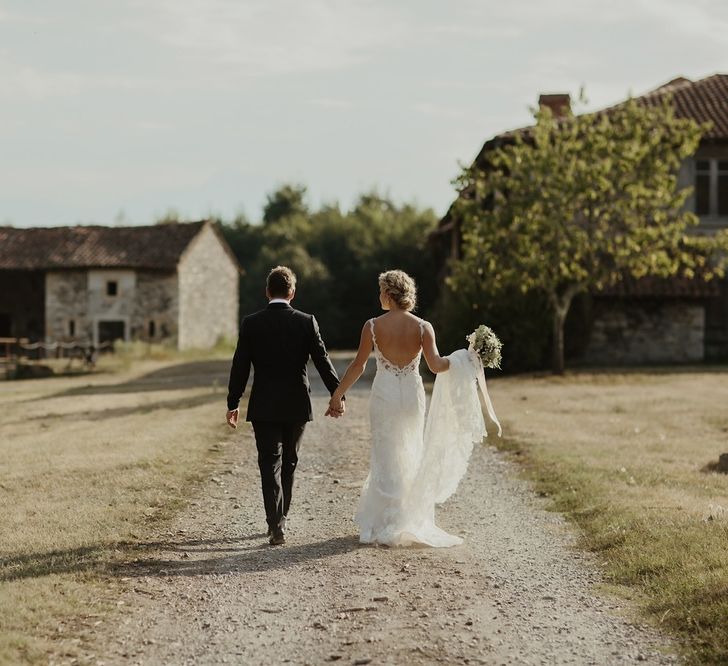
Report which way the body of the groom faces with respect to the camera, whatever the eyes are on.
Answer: away from the camera

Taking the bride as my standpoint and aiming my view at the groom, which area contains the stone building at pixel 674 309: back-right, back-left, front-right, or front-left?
back-right

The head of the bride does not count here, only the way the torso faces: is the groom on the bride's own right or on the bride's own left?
on the bride's own left

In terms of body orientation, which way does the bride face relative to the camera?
away from the camera

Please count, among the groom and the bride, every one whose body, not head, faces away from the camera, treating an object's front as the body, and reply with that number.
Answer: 2

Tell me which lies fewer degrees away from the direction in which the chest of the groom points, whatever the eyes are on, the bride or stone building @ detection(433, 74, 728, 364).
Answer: the stone building

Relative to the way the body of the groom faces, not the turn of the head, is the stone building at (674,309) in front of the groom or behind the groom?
in front

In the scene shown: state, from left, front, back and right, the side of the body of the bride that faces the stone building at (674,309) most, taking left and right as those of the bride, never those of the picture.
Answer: front

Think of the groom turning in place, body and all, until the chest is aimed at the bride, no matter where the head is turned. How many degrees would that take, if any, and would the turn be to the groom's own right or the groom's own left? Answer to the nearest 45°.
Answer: approximately 90° to the groom's own right

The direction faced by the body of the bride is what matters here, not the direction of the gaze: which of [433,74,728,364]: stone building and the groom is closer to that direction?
the stone building

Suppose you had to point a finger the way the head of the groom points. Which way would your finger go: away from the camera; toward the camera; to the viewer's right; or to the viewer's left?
away from the camera
